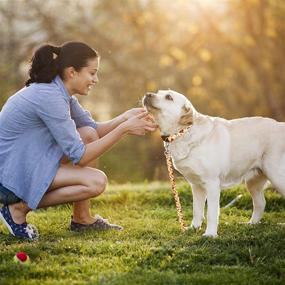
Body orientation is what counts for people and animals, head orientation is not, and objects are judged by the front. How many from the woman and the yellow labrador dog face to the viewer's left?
1

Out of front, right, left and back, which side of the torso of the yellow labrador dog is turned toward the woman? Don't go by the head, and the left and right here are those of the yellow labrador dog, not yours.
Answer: front

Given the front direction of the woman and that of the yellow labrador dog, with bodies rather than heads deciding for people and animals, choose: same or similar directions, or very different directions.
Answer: very different directions

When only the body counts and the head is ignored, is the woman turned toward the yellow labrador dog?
yes

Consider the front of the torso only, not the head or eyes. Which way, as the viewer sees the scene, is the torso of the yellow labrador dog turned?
to the viewer's left

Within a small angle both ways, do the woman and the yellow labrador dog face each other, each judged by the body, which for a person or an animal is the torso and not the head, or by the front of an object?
yes

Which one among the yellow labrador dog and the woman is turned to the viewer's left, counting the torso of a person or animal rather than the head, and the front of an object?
the yellow labrador dog

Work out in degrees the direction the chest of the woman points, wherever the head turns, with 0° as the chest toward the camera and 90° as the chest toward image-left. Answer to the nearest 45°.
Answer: approximately 270°

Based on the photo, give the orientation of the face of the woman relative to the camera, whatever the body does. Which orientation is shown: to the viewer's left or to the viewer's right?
to the viewer's right
